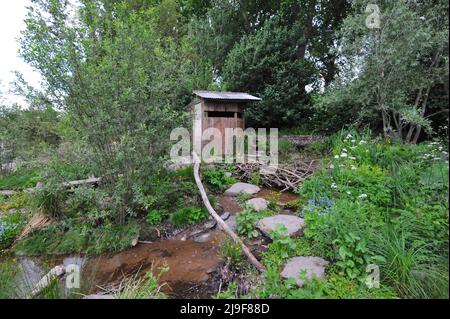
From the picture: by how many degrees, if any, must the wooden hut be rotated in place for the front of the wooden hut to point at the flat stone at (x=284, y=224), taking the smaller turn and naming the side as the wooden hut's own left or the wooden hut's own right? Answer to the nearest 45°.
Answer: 0° — it already faces it

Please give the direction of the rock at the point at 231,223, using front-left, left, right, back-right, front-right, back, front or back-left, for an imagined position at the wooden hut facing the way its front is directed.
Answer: front

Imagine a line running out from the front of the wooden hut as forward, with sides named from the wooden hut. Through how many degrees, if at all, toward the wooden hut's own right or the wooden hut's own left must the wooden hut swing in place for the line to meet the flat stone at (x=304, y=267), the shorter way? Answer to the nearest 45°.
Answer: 0° — it already faces it

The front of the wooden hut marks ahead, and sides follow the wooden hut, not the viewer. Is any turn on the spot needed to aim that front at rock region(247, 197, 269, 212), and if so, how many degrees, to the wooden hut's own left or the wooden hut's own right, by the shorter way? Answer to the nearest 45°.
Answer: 0° — it already faces it

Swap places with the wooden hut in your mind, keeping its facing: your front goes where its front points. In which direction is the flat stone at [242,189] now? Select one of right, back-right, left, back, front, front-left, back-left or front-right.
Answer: front

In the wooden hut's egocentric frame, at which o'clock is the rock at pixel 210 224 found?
The rock is roughly at 12 o'clock from the wooden hut.

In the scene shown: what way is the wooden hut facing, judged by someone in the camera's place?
facing the viewer

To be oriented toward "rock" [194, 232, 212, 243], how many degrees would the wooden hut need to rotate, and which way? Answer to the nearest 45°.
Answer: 0° — it already faces it
